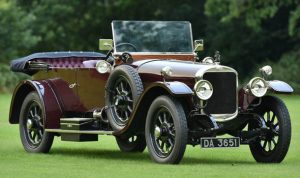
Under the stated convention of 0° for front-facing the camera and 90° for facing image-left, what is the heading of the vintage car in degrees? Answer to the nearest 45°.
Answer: approximately 315°
